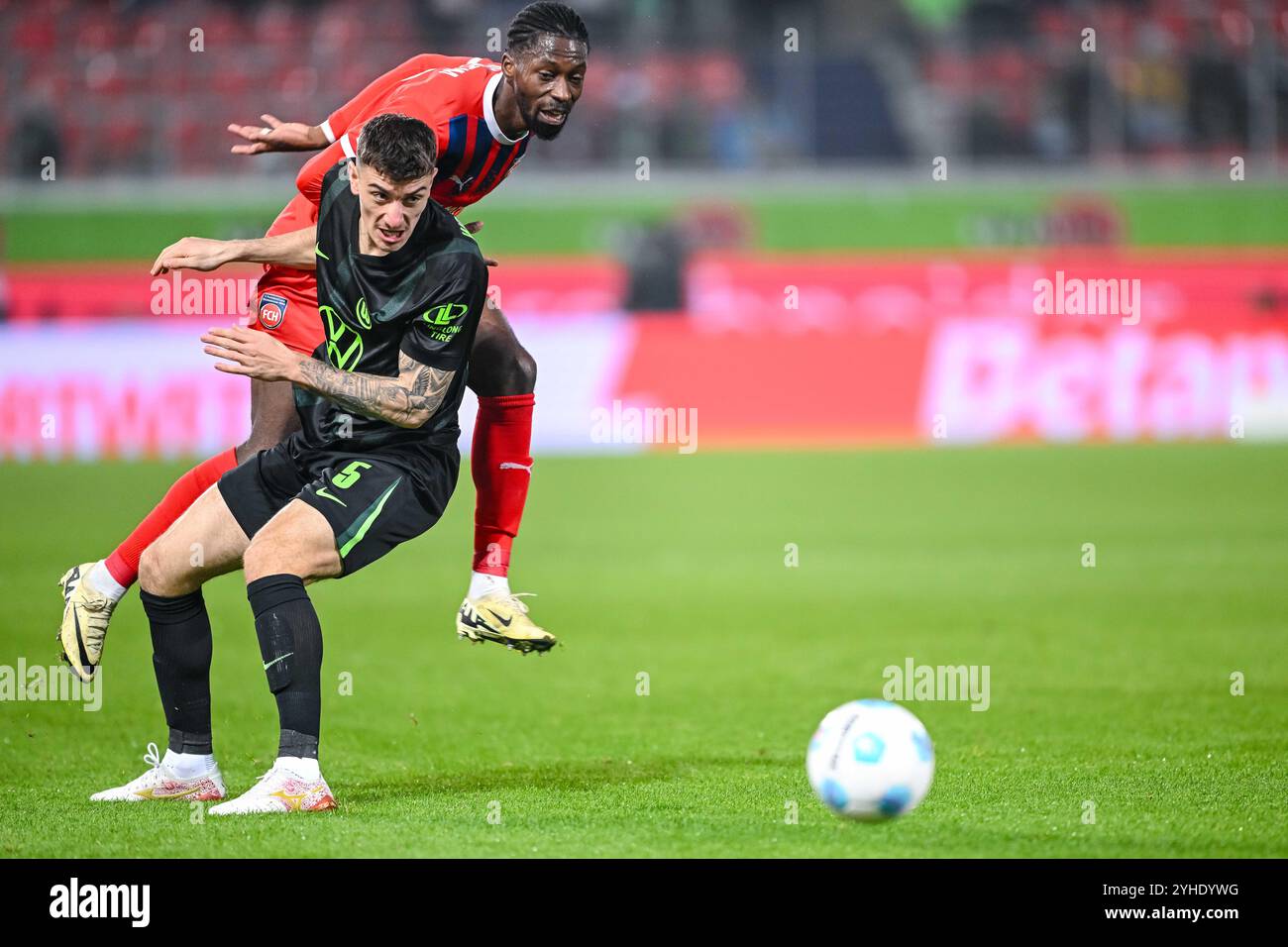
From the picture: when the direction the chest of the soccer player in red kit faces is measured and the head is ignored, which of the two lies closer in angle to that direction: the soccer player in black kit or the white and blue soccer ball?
the white and blue soccer ball

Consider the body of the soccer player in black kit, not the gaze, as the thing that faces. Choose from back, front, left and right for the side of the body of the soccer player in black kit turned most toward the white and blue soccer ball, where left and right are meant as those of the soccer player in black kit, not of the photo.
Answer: left

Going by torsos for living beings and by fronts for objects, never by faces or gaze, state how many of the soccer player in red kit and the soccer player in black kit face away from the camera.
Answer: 0

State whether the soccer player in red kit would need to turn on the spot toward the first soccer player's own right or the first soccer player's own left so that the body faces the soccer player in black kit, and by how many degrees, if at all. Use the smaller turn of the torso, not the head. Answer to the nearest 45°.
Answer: approximately 90° to the first soccer player's own right

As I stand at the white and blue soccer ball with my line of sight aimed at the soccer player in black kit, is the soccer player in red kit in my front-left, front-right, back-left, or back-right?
front-right

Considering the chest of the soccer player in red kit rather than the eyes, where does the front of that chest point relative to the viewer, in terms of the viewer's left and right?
facing the viewer and to the right of the viewer

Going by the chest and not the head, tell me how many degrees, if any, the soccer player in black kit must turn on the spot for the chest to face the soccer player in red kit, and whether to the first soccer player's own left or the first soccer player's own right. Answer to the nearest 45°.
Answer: approximately 180°

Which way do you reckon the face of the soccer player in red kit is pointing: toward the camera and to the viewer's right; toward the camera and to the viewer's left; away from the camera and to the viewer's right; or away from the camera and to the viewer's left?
toward the camera and to the viewer's right

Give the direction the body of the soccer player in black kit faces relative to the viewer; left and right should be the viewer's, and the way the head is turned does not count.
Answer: facing the viewer and to the left of the viewer
